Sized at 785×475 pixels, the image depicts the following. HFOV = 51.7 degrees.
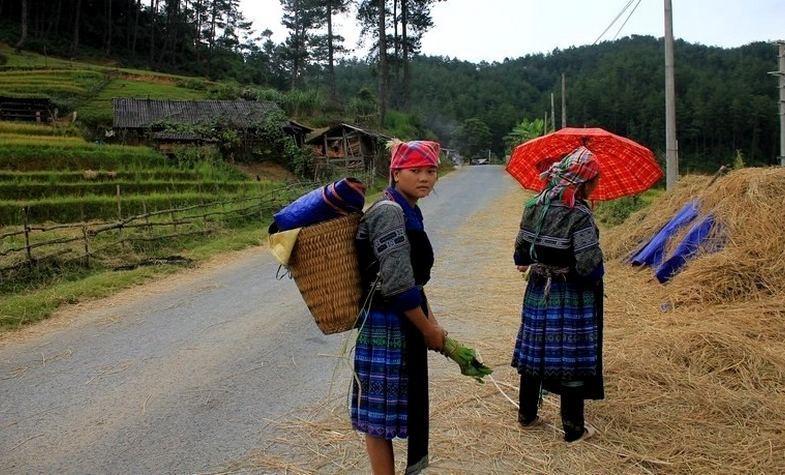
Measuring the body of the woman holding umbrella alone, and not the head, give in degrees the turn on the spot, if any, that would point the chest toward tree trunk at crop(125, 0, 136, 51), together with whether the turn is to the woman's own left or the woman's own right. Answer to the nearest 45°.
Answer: approximately 90° to the woman's own left

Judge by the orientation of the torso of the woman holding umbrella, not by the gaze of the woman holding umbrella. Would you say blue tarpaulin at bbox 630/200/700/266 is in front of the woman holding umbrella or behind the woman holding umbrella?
in front

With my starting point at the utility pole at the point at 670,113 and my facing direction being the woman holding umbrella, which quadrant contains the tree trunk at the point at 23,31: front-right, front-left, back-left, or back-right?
back-right

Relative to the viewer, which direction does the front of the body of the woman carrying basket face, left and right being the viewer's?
facing to the right of the viewer

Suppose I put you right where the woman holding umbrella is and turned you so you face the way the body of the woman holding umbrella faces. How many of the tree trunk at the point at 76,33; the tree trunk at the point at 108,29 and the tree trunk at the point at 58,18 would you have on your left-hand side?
3

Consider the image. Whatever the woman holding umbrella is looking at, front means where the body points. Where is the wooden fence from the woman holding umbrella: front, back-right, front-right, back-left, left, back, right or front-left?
left

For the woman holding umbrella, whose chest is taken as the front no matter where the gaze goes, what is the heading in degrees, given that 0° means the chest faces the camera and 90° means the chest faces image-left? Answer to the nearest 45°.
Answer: approximately 225°

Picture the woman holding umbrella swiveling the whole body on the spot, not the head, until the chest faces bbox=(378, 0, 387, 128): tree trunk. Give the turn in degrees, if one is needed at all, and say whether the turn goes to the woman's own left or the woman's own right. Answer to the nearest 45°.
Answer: approximately 45° to the woman's own left

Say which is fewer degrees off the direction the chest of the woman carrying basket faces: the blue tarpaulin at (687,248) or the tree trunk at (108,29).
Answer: the blue tarpaulin

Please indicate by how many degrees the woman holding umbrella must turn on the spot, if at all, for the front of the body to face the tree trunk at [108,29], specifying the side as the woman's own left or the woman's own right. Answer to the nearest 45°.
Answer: approximately 90° to the woman's own left

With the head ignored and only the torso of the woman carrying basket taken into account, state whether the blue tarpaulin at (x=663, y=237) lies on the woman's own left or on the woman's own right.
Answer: on the woman's own left
